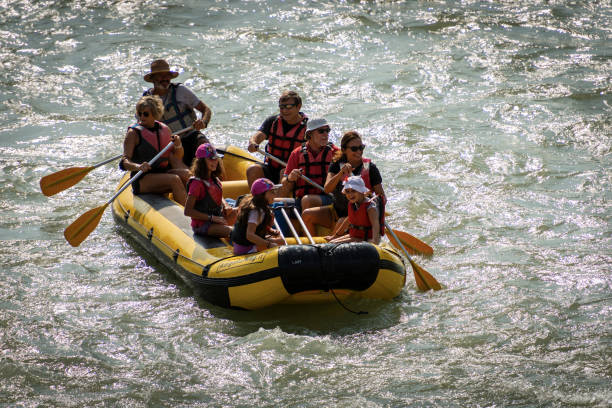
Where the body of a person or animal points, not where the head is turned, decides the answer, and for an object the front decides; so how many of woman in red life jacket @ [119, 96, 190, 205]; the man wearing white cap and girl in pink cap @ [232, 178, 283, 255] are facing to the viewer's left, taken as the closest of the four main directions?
0

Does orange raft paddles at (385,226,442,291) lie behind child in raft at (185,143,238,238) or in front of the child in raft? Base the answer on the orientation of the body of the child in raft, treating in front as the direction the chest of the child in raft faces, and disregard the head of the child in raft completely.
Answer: in front

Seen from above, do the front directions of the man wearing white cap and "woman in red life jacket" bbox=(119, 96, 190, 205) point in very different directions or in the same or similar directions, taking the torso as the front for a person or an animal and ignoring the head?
same or similar directions

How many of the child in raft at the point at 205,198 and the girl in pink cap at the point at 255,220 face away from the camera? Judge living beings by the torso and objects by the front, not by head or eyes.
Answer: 0

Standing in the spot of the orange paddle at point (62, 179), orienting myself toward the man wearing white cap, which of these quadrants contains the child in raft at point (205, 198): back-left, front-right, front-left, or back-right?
front-right

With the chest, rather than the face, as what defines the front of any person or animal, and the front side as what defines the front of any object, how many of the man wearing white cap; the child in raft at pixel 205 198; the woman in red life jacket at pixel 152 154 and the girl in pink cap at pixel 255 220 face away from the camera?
0

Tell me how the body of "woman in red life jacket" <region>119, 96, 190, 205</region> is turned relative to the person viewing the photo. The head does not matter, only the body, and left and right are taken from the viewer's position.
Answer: facing the viewer and to the right of the viewer

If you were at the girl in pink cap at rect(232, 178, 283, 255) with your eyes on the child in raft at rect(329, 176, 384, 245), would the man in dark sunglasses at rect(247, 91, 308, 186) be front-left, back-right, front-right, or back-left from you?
front-left

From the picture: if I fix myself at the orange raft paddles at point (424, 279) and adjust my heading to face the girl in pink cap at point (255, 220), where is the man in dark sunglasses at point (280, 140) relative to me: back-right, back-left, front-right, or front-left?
front-right

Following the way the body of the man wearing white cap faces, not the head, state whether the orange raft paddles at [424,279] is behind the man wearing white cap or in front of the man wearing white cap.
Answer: in front

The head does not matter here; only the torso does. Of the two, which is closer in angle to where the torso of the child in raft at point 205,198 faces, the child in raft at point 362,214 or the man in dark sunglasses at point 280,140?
the child in raft

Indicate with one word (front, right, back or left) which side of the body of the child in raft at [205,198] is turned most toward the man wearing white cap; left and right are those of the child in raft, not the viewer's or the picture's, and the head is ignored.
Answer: left

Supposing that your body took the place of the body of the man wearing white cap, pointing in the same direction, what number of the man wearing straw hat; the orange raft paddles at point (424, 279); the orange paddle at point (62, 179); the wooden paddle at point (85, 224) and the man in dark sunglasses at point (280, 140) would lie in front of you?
1

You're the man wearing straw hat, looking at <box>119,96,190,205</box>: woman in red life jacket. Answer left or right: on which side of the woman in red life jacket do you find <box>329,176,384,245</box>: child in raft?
left

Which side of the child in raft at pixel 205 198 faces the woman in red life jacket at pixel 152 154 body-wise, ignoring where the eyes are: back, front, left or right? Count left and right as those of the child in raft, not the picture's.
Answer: back

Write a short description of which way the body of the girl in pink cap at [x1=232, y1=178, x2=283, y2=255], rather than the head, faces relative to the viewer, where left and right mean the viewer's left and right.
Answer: facing to the right of the viewer

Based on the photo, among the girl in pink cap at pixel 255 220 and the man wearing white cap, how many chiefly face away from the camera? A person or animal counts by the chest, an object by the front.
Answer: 0
